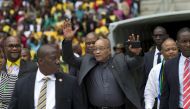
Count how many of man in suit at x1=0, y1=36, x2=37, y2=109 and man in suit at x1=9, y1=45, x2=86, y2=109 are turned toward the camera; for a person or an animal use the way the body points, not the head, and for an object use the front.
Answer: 2

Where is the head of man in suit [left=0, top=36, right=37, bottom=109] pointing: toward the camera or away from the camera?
toward the camera

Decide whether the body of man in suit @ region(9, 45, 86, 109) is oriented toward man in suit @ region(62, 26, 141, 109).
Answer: no

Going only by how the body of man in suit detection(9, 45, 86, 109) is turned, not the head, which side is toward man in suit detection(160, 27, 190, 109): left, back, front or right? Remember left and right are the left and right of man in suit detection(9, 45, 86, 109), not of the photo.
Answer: left

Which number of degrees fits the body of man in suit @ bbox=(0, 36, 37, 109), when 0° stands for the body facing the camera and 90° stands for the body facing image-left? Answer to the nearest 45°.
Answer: approximately 0°

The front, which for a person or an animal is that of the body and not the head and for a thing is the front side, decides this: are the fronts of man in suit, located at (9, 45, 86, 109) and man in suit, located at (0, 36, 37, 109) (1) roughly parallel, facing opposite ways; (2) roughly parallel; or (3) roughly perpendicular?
roughly parallel

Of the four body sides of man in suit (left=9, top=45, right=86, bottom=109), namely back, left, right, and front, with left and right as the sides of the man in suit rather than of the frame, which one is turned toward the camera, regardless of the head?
front

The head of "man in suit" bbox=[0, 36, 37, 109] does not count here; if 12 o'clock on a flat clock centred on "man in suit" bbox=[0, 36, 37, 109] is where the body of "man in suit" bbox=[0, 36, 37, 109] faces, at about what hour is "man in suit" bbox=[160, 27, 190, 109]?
"man in suit" bbox=[160, 27, 190, 109] is roughly at 10 o'clock from "man in suit" bbox=[0, 36, 37, 109].

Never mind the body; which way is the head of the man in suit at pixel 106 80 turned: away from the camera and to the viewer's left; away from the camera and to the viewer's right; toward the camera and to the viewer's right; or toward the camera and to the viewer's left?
toward the camera and to the viewer's left

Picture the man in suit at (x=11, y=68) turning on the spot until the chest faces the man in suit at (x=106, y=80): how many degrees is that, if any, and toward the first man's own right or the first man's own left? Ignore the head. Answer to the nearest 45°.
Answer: approximately 45° to the first man's own left
